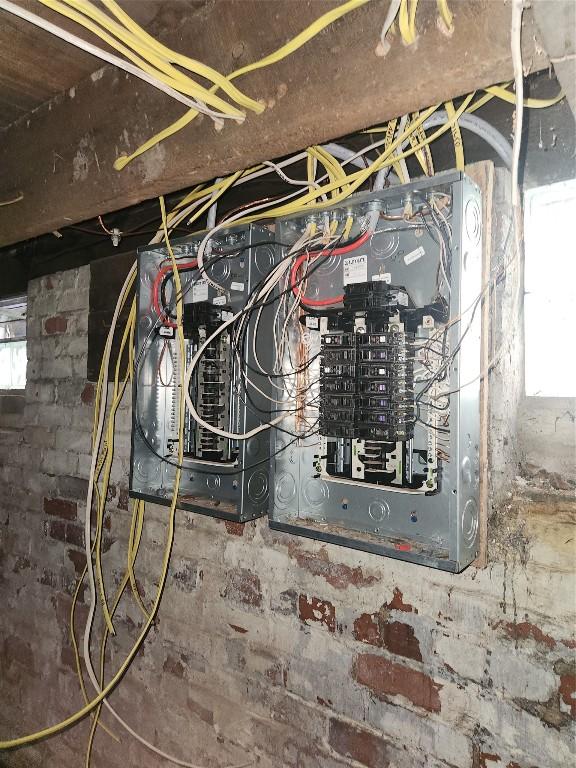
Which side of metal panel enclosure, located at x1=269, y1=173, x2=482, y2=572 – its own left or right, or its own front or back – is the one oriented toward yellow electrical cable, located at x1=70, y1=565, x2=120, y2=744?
right

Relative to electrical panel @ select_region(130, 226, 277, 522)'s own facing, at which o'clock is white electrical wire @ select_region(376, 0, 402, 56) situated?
The white electrical wire is roughly at 10 o'clock from the electrical panel.

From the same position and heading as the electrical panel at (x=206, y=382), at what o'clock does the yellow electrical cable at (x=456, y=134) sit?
The yellow electrical cable is roughly at 9 o'clock from the electrical panel.
